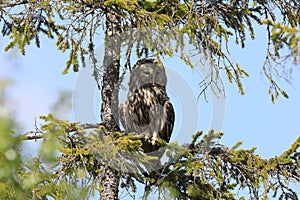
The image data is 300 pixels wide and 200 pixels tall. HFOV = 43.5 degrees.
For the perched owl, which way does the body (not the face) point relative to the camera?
toward the camera
